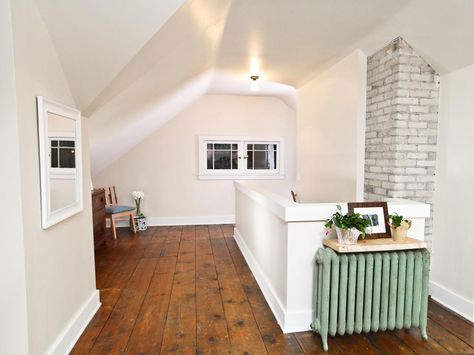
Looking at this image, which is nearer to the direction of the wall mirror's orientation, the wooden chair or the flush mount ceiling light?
the flush mount ceiling light

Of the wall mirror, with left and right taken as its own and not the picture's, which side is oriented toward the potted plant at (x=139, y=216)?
left

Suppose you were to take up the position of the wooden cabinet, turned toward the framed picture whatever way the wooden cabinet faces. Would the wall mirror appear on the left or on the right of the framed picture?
right

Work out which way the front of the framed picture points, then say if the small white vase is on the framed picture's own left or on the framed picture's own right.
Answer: on the framed picture's own right

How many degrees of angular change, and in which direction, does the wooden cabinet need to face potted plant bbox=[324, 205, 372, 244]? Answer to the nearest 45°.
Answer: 0° — it already faces it

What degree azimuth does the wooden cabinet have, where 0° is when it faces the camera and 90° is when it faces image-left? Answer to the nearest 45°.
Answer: approximately 315°

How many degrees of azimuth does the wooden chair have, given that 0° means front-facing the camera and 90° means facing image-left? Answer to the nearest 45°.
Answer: approximately 315°

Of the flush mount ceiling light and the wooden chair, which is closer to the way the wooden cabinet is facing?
the flush mount ceiling light

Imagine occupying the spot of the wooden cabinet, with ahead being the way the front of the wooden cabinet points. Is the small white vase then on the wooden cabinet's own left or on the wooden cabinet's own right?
on the wooden cabinet's own left
